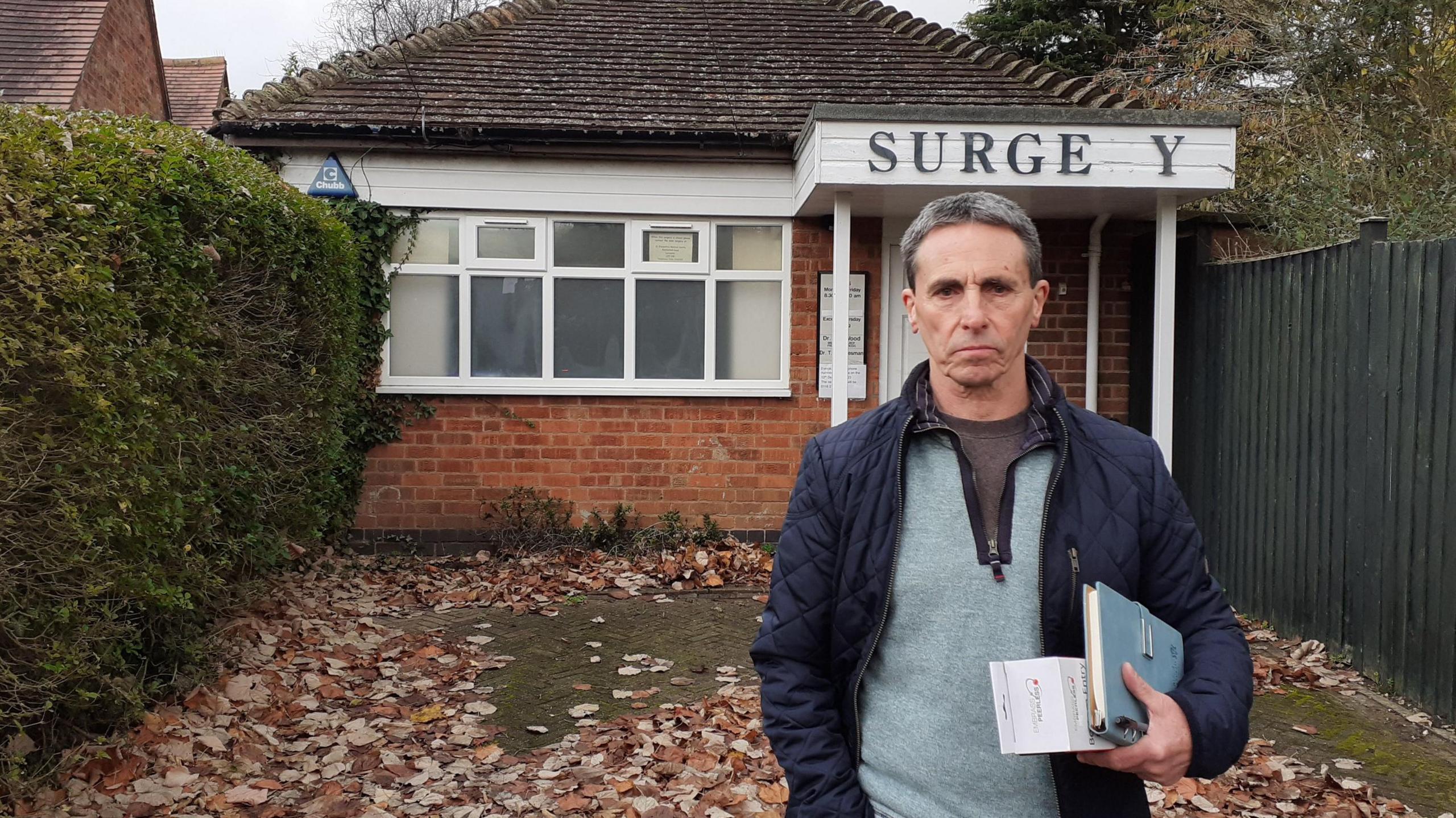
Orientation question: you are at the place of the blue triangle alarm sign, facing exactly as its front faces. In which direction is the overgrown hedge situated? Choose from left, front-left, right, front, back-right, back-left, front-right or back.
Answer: front

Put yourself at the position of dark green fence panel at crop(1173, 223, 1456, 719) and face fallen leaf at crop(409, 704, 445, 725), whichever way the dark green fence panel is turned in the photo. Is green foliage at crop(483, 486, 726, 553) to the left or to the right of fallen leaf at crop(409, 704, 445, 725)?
right

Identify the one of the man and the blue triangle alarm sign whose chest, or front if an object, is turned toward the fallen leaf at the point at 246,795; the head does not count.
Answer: the blue triangle alarm sign

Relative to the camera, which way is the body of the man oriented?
toward the camera

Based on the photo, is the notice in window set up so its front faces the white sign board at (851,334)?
no

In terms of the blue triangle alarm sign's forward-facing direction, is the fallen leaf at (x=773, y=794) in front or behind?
in front

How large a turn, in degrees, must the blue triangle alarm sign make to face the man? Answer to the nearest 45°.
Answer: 0° — it already faces them

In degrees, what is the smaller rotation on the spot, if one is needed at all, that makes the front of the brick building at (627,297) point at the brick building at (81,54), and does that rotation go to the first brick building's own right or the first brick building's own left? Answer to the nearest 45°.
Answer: approximately 135° to the first brick building's own right

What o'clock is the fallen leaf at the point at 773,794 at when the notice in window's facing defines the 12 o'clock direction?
The fallen leaf is roughly at 12 o'clock from the notice in window.

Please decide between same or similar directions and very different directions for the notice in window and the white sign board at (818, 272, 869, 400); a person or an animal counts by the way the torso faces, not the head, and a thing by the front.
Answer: same or similar directions

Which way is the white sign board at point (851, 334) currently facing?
toward the camera

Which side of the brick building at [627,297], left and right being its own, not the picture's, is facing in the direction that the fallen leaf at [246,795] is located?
front

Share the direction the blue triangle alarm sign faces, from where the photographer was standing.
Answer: facing the viewer

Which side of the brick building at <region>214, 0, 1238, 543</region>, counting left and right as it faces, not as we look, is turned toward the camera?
front

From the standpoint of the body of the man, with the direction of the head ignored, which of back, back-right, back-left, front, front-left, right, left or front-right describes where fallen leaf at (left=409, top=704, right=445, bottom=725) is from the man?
back-right

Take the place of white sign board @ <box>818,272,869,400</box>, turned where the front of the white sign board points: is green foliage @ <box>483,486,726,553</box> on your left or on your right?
on your right

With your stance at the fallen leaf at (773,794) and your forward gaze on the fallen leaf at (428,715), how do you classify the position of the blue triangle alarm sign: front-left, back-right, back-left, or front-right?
front-right

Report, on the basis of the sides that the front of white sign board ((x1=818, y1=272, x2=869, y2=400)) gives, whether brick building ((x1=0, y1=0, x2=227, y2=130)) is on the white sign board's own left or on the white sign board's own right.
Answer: on the white sign board's own right

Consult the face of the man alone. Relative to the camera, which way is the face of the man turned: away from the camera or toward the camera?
toward the camera

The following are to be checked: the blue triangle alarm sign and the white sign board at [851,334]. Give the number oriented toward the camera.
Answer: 2
